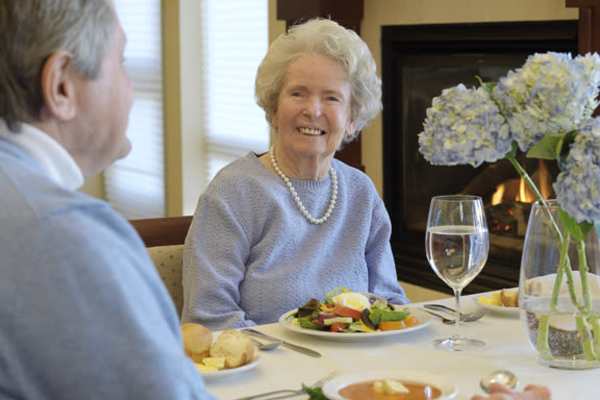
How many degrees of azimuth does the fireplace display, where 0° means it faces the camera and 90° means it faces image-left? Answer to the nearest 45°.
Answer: approximately 0°

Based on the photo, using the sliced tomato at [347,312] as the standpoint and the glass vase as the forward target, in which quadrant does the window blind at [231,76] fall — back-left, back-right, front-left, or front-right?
back-left

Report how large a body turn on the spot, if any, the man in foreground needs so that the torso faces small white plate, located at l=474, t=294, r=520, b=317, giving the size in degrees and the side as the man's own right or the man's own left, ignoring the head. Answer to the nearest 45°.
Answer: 0° — they already face it

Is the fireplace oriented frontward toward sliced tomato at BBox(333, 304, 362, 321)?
yes

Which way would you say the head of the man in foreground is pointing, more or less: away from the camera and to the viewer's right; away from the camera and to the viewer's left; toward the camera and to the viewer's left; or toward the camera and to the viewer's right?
away from the camera and to the viewer's right

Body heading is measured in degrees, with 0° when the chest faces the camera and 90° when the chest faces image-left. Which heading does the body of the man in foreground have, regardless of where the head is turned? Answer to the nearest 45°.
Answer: approximately 225°

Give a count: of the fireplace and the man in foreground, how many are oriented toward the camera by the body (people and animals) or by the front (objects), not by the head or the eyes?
1

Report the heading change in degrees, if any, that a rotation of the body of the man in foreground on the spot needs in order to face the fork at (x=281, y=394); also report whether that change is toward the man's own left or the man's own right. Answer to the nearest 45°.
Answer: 0° — they already face it
